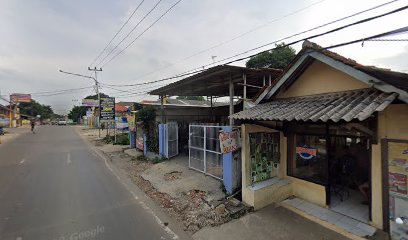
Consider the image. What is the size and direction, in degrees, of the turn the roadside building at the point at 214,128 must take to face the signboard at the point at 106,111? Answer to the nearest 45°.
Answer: approximately 90° to its right

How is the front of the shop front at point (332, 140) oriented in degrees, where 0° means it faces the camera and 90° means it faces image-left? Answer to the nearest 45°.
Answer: approximately 45°

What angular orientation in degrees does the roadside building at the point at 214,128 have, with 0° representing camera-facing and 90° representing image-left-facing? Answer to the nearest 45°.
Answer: approximately 45°

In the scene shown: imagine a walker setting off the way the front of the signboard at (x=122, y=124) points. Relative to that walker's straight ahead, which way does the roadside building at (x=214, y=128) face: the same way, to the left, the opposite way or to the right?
to the right

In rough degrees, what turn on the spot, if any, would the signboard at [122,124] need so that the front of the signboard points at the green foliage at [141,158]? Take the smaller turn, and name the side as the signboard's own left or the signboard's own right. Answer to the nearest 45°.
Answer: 0° — it already faces it

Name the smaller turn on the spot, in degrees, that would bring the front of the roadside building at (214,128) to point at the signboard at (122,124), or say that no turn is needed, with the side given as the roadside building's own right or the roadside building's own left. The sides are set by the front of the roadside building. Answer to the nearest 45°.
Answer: approximately 90° to the roadside building's own right

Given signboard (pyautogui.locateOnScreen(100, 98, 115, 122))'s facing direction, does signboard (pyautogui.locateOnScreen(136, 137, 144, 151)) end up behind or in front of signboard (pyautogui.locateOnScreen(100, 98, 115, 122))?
in front

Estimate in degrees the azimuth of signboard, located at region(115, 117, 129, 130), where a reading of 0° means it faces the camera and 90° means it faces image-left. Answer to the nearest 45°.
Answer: approximately 0°

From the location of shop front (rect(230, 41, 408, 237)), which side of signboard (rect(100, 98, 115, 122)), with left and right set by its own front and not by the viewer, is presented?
front

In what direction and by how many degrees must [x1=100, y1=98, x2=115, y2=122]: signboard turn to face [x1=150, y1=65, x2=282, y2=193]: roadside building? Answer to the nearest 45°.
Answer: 0° — it already faces it

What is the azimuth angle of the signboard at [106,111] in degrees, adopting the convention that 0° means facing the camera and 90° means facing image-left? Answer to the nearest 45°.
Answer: approximately 0°

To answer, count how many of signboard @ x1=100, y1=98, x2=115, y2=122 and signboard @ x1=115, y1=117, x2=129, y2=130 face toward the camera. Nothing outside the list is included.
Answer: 2

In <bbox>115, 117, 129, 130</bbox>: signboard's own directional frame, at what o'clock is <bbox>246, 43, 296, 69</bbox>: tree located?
The tree is roughly at 10 o'clock from the signboard.

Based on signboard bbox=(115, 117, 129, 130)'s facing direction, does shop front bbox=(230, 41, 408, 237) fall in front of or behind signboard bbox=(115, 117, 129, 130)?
in front

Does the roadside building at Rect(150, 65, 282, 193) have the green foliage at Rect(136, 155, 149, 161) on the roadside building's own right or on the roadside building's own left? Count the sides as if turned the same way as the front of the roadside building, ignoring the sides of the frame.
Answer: on the roadside building's own right
